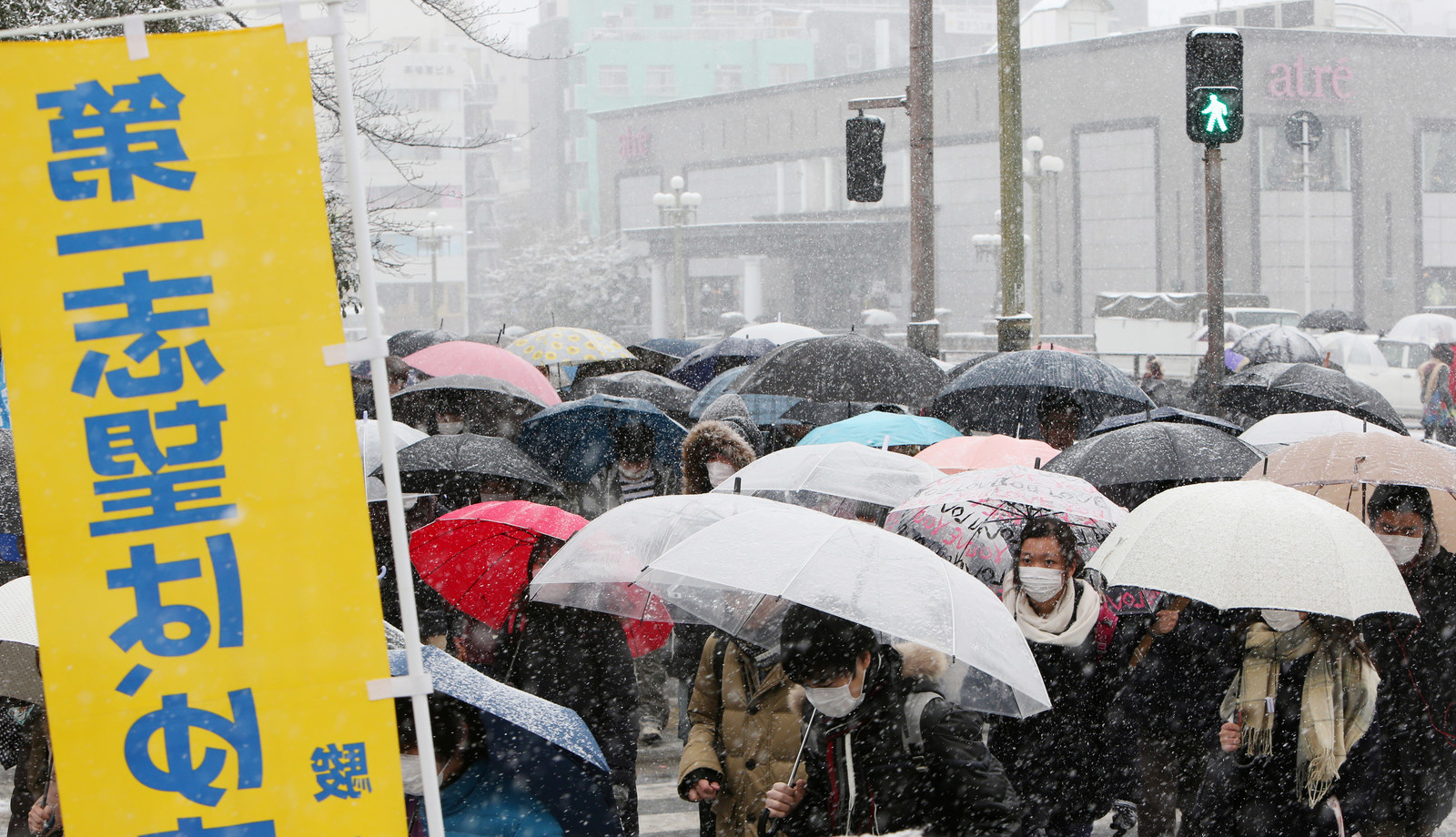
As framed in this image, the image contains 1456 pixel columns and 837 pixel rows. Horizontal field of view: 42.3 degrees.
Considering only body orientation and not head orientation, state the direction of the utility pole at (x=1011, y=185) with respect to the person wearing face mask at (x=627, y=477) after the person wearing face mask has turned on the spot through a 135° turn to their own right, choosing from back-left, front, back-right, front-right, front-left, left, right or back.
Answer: right

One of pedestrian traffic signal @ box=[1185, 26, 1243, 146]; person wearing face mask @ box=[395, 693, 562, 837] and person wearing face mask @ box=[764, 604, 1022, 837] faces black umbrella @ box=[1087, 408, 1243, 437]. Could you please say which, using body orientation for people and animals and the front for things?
the pedestrian traffic signal

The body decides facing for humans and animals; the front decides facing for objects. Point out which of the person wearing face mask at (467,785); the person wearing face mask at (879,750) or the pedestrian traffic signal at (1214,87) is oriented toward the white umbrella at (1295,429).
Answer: the pedestrian traffic signal

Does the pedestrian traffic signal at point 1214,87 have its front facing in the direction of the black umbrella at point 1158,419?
yes

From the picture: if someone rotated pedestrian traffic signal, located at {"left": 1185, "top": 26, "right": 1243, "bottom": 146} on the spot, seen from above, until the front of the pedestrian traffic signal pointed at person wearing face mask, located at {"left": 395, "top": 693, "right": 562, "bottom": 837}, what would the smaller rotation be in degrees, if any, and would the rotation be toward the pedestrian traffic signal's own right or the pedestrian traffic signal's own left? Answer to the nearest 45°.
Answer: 0° — it already faces them

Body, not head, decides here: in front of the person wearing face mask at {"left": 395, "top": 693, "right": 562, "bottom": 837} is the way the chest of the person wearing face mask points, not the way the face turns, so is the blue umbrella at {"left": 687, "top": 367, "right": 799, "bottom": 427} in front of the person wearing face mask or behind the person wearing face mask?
behind

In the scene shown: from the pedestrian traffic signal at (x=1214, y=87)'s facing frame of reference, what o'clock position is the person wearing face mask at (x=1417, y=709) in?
The person wearing face mask is roughly at 12 o'clock from the pedestrian traffic signal.

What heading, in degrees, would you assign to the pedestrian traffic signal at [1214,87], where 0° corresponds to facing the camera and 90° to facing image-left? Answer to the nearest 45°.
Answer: approximately 0°

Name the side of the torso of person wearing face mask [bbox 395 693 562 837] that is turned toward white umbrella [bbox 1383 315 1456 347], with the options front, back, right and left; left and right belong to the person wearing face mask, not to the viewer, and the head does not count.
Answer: back

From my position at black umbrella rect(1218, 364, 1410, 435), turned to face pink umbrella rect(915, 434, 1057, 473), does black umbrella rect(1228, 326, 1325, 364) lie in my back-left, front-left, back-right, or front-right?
back-right
